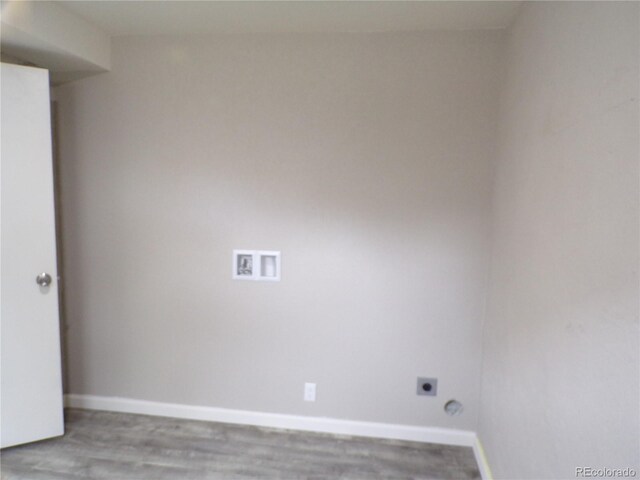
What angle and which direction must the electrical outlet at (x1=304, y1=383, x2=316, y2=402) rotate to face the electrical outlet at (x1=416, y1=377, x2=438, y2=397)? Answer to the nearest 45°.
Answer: approximately 90° to its left

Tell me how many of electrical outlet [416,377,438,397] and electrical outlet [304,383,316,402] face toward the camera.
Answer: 2

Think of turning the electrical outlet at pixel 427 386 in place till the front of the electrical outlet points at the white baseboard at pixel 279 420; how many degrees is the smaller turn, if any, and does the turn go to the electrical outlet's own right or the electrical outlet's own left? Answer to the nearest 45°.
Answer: approximately 90° to the electrical outlet's own right

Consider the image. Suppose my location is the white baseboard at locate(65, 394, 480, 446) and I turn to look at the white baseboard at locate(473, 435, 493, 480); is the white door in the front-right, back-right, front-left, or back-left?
back-right

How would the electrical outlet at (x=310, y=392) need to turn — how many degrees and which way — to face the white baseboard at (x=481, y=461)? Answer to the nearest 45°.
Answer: approximately 90° to its left

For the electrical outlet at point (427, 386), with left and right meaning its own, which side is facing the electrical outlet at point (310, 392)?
right

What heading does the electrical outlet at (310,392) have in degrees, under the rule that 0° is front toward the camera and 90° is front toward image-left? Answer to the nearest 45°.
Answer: approximately 0°
